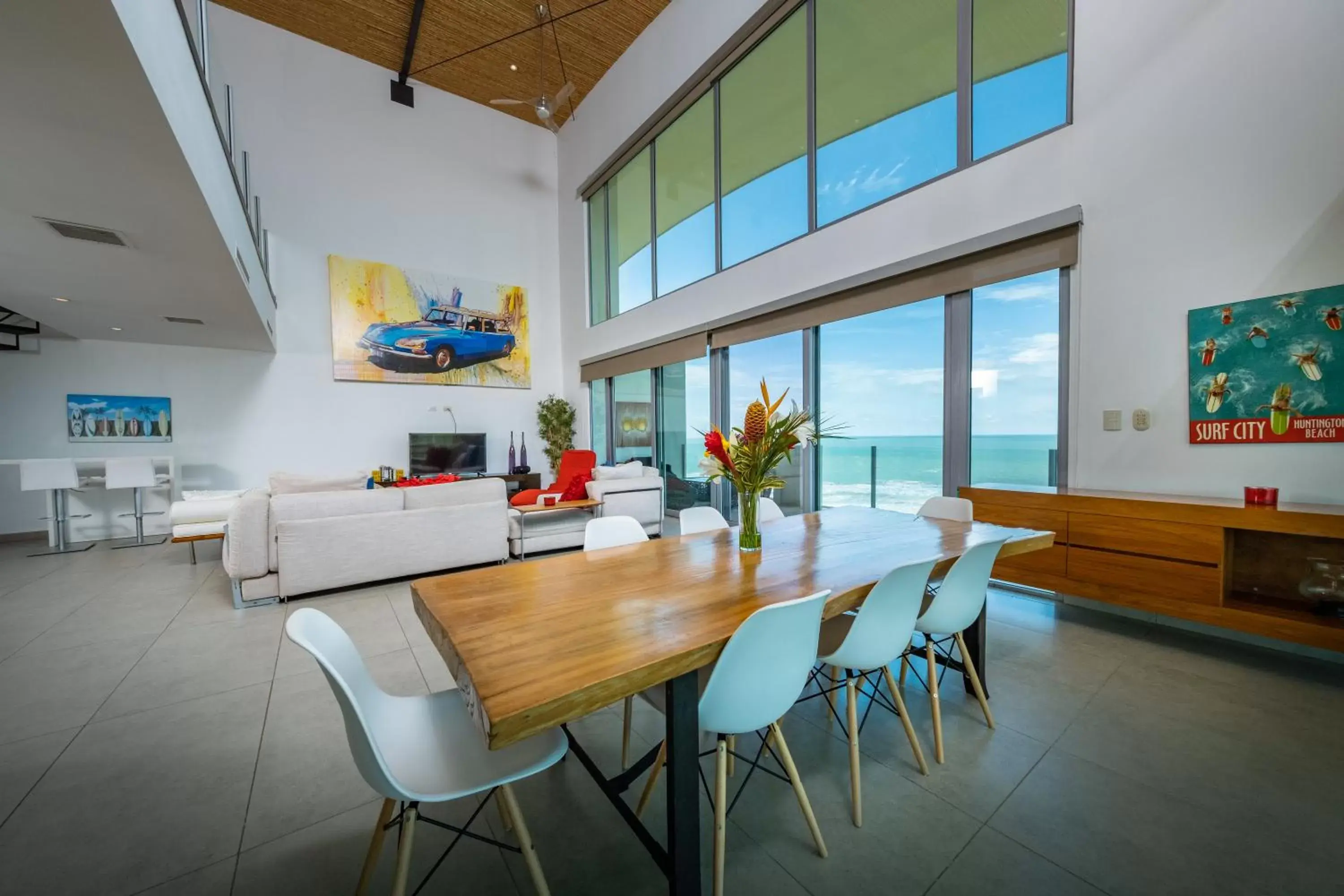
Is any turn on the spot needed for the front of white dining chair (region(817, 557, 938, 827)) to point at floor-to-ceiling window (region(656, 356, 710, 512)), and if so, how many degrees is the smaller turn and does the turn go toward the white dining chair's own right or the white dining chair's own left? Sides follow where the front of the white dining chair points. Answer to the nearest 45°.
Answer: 0° — it already faces it

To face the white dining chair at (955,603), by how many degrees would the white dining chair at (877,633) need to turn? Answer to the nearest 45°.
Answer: approximately 90° to its right

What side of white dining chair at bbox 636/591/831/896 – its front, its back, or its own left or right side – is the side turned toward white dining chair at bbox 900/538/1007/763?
right

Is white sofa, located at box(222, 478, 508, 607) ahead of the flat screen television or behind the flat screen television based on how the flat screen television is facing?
ahead

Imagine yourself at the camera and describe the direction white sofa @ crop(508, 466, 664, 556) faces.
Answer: facing to the left of the viewer

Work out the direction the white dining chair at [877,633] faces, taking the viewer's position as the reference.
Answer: facing away from the viewer and to the left of the viewer

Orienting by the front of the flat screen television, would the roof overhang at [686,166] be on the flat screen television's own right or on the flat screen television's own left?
on the flat screen television's own left

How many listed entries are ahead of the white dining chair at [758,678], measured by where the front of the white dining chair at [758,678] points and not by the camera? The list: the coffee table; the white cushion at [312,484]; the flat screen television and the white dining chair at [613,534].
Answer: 4

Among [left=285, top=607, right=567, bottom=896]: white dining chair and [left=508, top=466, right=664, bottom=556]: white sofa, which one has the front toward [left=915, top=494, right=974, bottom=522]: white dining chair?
[left=285, top=607, right=567, bottom=896]: white dining chair

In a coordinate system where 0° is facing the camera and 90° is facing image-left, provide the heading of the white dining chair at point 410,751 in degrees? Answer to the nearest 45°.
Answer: approximately 270°
